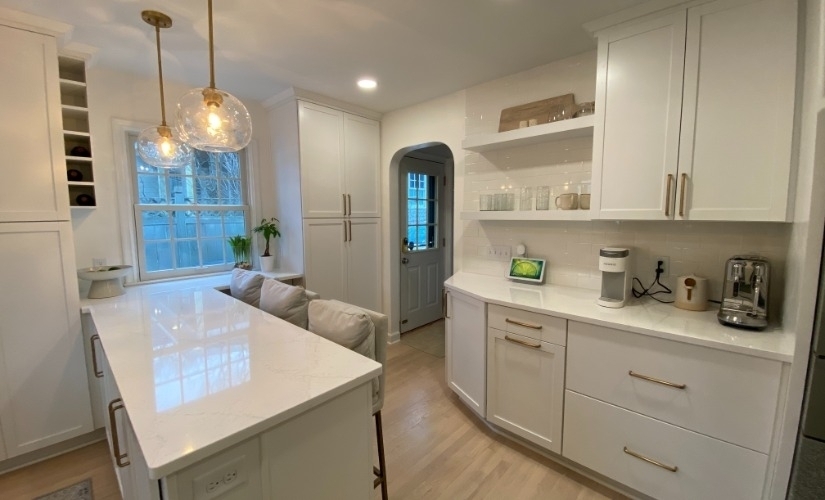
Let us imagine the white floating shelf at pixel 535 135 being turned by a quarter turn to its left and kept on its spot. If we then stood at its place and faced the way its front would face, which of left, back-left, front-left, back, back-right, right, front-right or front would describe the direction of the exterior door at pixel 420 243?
back

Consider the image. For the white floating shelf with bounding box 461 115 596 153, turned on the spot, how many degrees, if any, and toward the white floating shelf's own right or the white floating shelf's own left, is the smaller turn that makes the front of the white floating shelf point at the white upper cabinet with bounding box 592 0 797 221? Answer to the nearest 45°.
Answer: approximately 90° to the white floating shelf's own left

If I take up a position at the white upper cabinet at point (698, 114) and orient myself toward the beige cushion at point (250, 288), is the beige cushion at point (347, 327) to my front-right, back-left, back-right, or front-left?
front-left

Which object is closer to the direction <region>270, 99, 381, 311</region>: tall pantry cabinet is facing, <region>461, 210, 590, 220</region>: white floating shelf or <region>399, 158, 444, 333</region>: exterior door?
the white floating shelf

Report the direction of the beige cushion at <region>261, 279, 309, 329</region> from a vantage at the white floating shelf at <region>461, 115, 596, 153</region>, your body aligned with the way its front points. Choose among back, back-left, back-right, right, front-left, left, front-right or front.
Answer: front

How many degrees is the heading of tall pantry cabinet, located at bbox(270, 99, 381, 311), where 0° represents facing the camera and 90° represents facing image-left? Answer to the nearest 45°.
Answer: approximately 315°

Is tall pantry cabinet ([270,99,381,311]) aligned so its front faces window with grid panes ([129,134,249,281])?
no

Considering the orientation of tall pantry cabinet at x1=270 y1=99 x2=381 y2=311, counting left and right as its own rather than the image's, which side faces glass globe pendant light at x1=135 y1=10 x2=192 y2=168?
right

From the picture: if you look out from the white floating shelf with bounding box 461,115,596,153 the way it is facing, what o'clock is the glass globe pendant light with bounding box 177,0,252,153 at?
The glass globe pendant light is roughly at 12 o'clock from the white floating shelf.

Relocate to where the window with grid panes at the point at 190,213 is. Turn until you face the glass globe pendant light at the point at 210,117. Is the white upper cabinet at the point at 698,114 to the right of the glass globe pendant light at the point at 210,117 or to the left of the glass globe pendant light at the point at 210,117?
left

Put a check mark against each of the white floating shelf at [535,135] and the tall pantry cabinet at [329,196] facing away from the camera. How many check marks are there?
0

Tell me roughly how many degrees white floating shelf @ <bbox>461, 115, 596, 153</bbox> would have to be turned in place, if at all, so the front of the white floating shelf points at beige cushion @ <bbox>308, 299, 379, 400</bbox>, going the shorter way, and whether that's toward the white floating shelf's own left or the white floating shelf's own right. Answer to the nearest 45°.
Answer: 0° — it already faces it

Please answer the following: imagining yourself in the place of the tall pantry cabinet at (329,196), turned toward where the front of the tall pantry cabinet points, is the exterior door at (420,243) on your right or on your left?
on your left

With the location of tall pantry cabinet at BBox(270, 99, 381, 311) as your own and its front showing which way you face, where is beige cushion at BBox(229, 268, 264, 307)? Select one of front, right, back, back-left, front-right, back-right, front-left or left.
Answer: right

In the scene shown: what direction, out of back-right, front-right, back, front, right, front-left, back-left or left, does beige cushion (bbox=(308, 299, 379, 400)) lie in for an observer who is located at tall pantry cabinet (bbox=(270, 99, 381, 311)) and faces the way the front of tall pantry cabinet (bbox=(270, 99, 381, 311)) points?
front-right

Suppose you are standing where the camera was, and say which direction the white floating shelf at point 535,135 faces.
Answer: facing the viewer and to the left of the viewer
